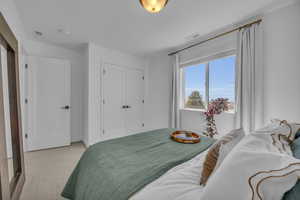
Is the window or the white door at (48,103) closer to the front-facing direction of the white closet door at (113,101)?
the window

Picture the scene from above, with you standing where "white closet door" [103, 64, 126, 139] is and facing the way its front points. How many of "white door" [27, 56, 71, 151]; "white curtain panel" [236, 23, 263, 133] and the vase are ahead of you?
2

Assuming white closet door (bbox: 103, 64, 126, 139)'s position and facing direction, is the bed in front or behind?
in front

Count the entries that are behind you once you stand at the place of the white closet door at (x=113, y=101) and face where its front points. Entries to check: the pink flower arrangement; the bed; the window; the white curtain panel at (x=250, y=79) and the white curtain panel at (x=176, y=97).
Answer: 0

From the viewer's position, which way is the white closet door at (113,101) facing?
facing the viewer and to the right of the viewer

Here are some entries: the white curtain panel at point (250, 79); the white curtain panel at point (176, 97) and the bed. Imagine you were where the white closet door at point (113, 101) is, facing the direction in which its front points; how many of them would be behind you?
0

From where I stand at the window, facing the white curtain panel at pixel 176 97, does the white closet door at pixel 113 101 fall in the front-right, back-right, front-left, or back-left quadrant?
front-left

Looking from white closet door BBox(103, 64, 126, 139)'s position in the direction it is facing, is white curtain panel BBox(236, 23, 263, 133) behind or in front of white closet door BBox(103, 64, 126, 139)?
in front

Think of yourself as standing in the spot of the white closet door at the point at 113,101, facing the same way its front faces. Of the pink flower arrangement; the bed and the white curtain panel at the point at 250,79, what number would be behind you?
0

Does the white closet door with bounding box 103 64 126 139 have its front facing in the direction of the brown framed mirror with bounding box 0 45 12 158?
no

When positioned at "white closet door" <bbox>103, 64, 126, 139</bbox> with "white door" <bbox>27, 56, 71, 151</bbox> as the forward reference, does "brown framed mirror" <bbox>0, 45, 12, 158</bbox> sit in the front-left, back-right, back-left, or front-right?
front-left

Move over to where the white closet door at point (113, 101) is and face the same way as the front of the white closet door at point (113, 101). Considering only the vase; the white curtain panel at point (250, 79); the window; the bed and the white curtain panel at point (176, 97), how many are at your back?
0

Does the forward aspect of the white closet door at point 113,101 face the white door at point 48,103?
no

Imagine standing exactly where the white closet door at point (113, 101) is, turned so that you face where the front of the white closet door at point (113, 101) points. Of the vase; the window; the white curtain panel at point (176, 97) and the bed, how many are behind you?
0

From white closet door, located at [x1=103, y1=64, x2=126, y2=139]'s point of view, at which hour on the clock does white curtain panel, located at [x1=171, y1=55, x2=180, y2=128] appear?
The white curtain panel is roughly at 11 o'clock from the white closet door.

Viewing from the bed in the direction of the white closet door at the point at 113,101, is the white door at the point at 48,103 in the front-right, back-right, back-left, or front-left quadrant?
front-left
